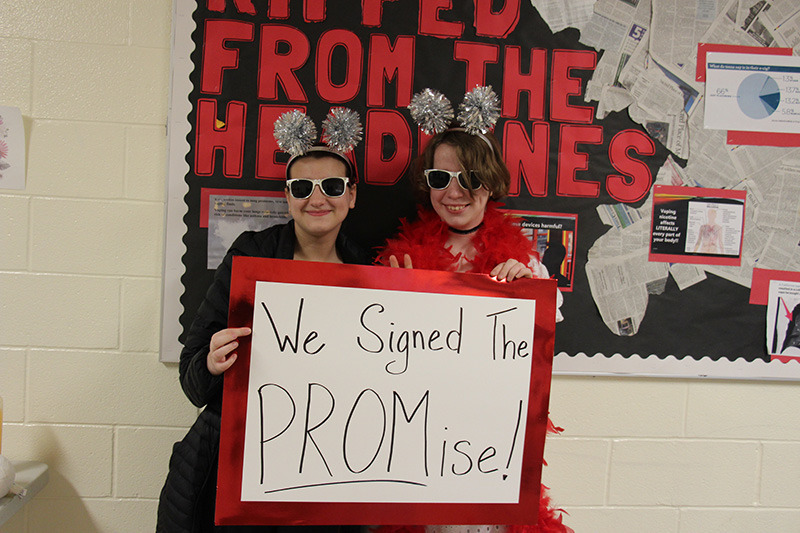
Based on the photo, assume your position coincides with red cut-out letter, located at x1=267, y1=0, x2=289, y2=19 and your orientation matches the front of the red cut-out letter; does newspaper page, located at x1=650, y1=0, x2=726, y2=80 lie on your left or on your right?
on your left

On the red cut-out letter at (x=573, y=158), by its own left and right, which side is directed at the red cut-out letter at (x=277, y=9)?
right

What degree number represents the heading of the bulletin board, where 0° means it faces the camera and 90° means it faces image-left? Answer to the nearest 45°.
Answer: approximately 0°

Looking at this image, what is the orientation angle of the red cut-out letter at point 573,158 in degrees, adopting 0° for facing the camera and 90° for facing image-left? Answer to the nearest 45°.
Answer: approximately 0°

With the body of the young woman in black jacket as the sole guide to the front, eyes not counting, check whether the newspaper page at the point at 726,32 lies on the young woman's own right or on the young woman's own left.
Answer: on the young woman's own left
